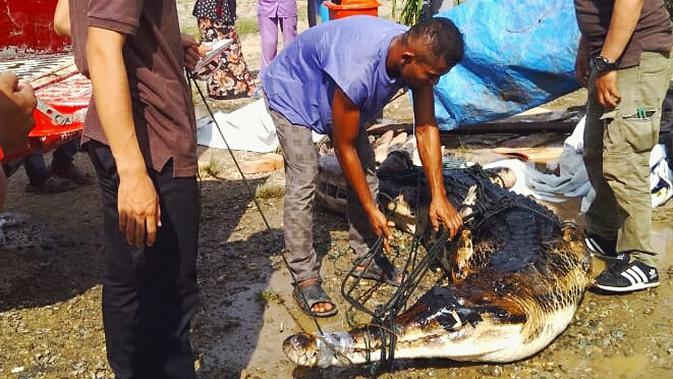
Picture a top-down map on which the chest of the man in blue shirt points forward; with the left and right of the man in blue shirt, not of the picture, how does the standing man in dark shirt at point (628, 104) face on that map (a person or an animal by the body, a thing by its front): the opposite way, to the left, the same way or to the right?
the opposite way

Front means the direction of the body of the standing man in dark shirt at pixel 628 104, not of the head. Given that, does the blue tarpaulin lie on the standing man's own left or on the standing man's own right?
on the standing man's own right

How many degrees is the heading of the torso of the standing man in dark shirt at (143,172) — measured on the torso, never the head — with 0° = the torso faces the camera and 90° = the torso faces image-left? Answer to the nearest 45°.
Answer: approximately 270°

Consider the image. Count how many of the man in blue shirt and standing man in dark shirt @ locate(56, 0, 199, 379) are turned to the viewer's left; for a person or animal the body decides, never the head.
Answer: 0

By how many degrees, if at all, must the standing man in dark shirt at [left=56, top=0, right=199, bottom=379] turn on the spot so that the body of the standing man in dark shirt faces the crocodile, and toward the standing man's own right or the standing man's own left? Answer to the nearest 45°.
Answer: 0° — they already face it

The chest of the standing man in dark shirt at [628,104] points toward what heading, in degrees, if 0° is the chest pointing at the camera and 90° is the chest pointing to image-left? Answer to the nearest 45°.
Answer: approximately 90°

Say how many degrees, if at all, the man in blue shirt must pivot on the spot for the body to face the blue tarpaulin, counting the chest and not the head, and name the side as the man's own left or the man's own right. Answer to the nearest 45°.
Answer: approximately 90° to the man's own left

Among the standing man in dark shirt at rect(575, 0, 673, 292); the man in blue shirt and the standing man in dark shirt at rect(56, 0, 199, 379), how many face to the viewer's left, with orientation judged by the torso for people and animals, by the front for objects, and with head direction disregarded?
1

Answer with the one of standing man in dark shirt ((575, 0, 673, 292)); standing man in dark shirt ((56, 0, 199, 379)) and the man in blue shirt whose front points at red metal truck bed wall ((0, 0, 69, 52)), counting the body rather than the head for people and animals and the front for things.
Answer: standing man in dark shirt ((575, 0, 673, 292))

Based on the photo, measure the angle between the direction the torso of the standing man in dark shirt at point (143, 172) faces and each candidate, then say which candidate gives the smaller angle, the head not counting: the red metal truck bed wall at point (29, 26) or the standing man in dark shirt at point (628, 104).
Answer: the standing man in dark shirt

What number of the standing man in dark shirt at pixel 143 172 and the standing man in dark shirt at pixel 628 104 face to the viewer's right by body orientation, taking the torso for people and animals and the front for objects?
1

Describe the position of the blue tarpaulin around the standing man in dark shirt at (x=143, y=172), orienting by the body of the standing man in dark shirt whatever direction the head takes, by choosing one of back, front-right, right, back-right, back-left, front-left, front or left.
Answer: front-left
